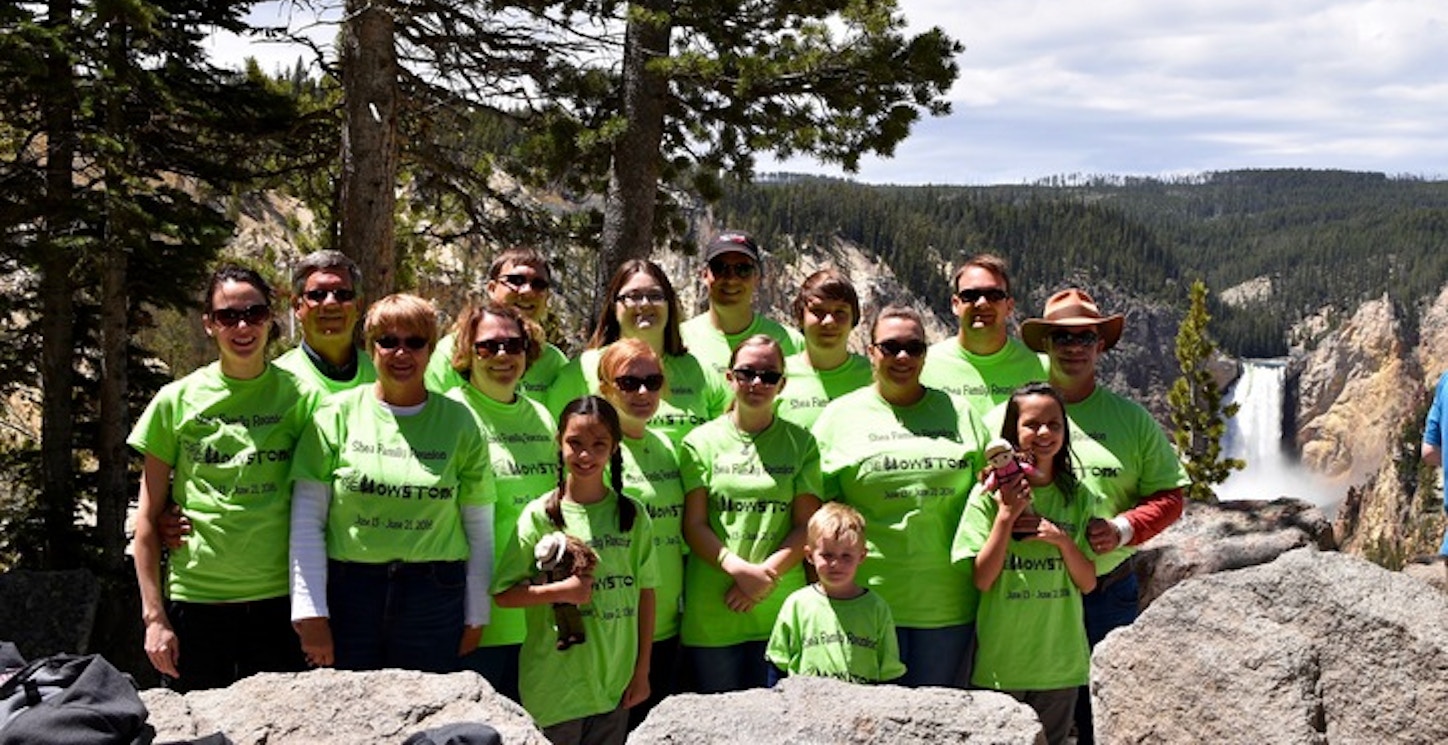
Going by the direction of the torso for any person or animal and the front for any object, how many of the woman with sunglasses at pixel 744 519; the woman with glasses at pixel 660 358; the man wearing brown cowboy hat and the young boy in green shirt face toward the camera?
4

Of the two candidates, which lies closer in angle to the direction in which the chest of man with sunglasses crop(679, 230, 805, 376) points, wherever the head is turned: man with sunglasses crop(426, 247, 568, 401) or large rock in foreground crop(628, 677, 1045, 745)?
the large rock in foreground

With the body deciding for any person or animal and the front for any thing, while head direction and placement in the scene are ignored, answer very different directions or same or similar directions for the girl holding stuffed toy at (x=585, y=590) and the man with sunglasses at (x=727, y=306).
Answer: same or similar directions

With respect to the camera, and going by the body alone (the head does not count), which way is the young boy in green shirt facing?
toward the camera

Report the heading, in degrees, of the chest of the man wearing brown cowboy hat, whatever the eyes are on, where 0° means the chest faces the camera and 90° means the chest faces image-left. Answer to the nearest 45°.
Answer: approximately 0°

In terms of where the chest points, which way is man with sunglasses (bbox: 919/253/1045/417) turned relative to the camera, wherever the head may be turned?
toward the camera

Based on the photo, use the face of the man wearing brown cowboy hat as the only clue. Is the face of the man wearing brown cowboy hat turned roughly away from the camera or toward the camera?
toward the camera

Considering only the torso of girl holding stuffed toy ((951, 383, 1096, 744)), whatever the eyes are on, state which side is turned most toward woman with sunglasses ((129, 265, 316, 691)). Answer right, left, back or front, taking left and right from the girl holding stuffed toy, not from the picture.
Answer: right

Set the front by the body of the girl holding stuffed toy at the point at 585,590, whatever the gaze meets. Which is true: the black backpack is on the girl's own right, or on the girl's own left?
on the girl's own right

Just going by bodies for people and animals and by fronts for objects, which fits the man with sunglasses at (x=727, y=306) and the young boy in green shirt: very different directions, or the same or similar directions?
same or similar directions

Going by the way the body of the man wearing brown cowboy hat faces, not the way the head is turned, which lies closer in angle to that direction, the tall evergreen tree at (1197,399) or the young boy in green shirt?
the young boy in green shirt

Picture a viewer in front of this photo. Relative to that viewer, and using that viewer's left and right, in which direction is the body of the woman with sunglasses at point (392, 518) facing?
facing the viewer

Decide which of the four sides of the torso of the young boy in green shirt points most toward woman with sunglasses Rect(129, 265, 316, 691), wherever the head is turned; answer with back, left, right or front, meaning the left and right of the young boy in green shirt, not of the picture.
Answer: right
